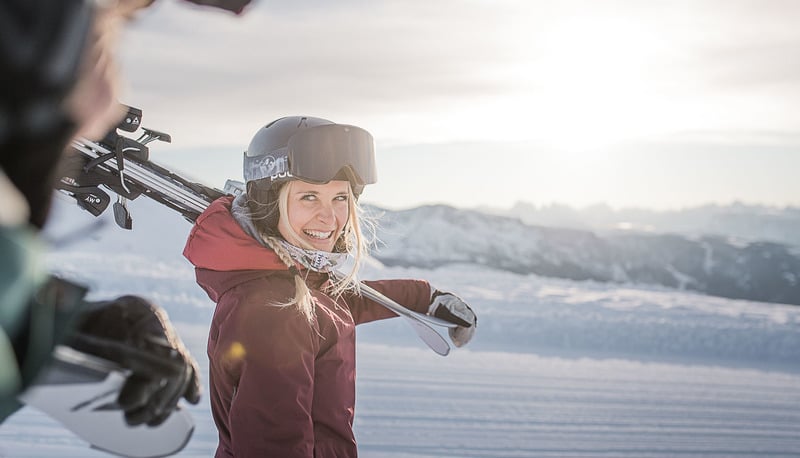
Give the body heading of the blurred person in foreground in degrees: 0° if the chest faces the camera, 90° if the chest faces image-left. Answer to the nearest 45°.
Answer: approximately 270°
